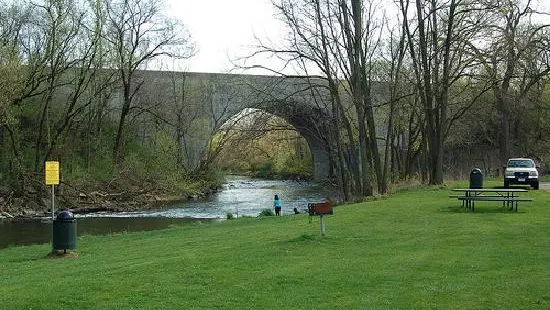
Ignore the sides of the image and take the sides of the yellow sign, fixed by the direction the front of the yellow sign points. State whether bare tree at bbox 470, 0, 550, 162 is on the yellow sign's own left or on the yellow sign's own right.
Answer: on the yellow sign's own left

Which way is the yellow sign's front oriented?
toward the camera

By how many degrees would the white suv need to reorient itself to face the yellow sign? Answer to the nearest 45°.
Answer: approximately 45° to its right

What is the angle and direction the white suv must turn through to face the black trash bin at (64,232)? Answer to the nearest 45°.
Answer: approximately 45° to its right

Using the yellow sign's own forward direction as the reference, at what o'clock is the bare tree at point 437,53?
The bare tree is roughly at 9 o'clock from the yellow sign.

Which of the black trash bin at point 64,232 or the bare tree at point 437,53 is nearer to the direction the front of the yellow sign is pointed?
the black trash bin

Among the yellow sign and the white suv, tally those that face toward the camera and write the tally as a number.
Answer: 2

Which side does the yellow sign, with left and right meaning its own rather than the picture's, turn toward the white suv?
left

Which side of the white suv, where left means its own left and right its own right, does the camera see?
front

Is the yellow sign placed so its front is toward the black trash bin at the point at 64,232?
yes

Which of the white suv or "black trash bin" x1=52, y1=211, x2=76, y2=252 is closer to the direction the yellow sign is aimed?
the black trash bin
